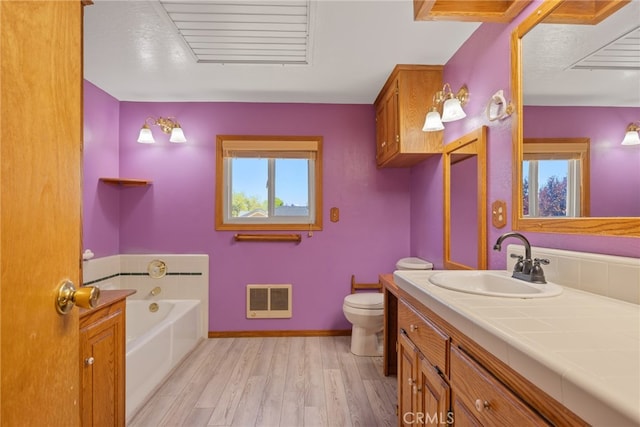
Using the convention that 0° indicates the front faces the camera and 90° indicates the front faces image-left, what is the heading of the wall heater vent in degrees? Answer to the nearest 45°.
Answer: approximately 0°

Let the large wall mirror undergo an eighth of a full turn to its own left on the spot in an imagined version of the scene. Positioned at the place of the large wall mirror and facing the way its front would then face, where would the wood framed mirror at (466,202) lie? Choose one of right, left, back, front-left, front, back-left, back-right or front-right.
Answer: back-right

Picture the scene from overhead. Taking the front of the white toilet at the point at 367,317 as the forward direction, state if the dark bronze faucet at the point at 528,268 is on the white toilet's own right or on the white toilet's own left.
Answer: on the white toilet's own left

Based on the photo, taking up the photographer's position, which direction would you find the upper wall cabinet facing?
facing to the left of the viewer

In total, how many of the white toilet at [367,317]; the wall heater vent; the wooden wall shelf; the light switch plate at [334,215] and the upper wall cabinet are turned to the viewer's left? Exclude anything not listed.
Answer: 2

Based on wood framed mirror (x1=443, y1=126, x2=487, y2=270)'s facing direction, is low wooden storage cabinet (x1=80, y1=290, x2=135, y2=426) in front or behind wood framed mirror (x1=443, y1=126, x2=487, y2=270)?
in front

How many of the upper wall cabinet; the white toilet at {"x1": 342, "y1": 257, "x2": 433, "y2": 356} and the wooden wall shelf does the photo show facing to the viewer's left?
2

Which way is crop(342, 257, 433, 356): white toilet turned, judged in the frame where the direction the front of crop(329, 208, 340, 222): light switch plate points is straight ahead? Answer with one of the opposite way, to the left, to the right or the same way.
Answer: to the right

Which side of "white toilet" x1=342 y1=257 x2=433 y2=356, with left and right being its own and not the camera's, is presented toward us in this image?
left
